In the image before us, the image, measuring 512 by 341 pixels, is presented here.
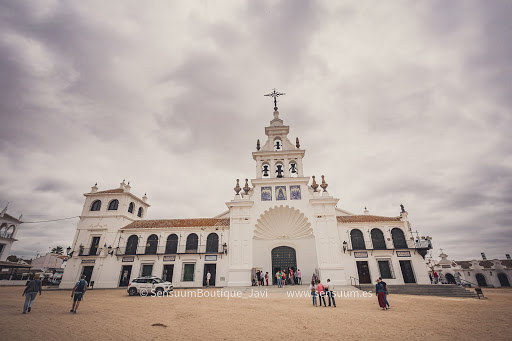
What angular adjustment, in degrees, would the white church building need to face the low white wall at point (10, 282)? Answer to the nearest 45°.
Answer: approximately 90° to its right

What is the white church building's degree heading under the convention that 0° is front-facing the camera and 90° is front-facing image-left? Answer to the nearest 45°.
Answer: approximately 0°
